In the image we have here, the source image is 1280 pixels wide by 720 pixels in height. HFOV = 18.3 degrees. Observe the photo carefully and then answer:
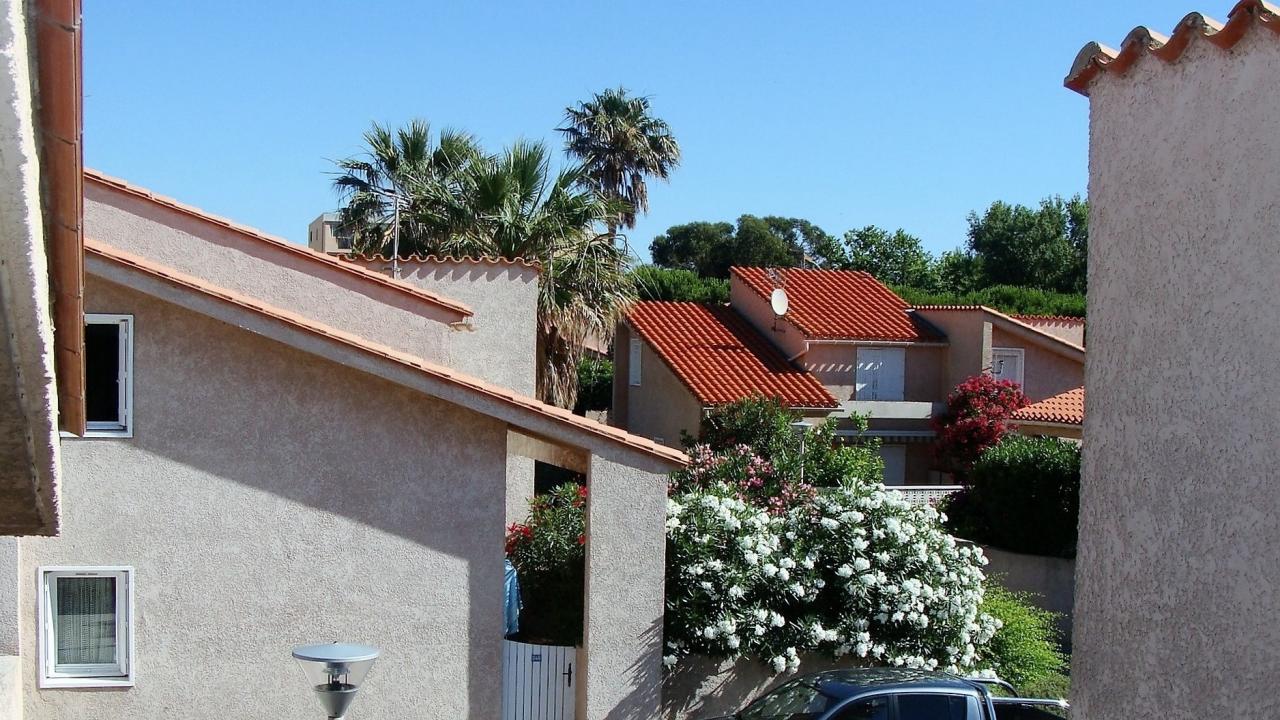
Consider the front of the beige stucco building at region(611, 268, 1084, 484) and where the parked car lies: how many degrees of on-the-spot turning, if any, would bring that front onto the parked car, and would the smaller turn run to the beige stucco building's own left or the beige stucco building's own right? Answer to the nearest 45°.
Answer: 0° — it already faces it

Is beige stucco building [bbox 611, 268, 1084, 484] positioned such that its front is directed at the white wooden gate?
yes

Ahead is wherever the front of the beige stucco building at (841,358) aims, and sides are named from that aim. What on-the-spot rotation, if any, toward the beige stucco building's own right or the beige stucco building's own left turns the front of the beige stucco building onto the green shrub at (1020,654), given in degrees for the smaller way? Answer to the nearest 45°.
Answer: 0° — it already faces it

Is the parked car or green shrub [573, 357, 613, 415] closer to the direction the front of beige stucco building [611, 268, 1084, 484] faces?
the parked car

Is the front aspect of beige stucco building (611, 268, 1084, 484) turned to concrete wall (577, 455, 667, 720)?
yes

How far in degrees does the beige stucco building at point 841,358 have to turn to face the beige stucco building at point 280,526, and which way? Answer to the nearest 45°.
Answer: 0° — it already faces it

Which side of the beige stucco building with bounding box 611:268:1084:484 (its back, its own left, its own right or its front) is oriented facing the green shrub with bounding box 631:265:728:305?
back

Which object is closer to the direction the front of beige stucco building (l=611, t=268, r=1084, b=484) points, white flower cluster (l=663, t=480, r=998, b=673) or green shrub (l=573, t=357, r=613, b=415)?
the white flower cluster

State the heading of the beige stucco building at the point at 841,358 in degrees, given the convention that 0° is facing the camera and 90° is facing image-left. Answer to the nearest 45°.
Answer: approximately 0°
